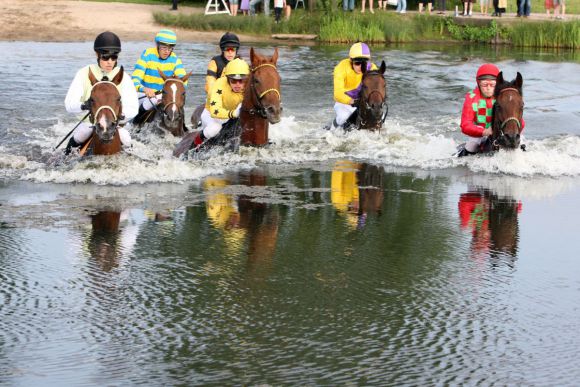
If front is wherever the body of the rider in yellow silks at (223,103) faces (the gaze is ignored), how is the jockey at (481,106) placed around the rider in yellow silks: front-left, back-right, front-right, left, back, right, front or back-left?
front-left

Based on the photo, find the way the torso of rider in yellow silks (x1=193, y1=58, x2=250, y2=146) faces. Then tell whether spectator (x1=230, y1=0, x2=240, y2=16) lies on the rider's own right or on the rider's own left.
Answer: on the rider's own left

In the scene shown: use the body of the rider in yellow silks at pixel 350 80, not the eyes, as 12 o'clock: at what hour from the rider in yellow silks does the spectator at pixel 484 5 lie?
The spectator is roughly at 8 o'clock from the rider in yellow silks.

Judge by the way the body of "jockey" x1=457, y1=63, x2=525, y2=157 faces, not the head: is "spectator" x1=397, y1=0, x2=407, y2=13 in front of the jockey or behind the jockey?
behind

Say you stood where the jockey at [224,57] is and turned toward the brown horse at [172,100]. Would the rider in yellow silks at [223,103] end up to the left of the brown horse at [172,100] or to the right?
left

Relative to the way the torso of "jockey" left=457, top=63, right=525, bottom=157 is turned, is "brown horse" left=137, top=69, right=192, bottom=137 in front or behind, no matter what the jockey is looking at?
behind

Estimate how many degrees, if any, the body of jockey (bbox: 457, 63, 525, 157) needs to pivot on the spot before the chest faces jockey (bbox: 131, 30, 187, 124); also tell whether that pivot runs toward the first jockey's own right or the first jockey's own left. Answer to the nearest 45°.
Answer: approximately 135° to the first jockey's own right

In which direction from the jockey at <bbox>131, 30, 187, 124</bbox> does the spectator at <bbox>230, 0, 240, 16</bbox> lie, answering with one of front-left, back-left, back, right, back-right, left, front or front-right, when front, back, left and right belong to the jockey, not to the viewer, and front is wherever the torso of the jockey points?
back-left

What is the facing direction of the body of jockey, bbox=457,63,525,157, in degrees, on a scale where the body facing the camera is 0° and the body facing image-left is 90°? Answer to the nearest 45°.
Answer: approximately 315°

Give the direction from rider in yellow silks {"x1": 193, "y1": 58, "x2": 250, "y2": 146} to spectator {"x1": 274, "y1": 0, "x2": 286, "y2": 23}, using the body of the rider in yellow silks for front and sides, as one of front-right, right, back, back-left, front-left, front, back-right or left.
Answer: back-left

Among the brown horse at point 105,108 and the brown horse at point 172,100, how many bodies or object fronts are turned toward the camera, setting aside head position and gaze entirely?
2

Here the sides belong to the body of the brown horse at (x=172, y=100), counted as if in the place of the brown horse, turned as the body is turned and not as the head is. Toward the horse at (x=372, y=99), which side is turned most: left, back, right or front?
left
